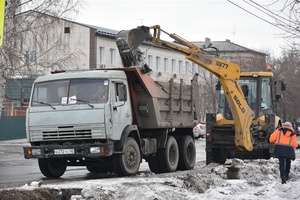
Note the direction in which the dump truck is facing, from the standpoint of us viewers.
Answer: facing the viewer and to the left of the viewer

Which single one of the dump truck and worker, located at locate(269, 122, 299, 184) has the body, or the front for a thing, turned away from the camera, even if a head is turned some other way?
the worker

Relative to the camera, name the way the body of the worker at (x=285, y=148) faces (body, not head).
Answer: away from the camera

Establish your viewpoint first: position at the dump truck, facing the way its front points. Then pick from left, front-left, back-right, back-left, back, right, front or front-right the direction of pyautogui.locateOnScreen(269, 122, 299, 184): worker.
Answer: back-left

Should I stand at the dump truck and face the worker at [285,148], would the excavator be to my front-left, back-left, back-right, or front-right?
front-left
